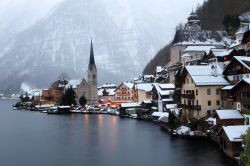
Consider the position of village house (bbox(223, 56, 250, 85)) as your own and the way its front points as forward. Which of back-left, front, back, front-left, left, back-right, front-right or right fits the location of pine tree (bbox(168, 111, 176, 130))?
front-right

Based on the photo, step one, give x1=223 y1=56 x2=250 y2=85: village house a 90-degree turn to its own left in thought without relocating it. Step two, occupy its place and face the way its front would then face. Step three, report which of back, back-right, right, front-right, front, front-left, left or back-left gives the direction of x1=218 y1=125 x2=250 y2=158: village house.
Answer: front-right

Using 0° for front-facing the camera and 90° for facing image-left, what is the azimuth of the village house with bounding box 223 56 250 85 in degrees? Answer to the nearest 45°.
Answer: approximately 45°
